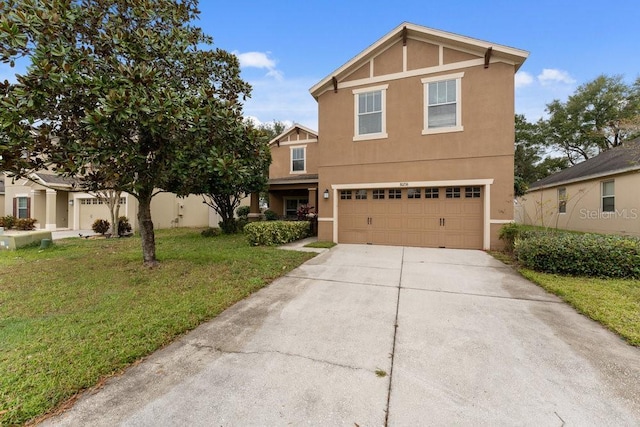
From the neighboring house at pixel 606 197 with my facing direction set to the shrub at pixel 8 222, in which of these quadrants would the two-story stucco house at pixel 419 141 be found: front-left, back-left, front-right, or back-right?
front-left

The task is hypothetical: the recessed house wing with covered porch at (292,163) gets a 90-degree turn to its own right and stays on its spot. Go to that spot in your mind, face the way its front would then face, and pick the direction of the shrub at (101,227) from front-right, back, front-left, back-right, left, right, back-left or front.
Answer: front

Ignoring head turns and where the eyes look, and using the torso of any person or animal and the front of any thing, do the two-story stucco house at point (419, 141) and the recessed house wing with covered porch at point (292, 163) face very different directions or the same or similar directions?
same or similar directions

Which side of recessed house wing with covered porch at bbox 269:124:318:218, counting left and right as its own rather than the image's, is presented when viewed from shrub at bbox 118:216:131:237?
right

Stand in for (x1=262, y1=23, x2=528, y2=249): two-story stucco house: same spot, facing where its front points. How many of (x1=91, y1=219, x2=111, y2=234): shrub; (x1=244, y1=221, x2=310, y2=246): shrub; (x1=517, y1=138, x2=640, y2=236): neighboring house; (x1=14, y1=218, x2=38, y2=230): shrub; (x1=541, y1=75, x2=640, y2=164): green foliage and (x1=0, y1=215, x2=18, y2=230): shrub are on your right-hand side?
4

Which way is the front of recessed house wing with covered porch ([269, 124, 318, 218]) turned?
toward the camera

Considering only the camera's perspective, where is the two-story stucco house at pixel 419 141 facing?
facing the viewer

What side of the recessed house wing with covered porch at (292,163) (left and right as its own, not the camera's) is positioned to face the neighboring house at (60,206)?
right

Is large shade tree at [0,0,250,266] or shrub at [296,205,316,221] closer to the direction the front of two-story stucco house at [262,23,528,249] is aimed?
the large shade tree

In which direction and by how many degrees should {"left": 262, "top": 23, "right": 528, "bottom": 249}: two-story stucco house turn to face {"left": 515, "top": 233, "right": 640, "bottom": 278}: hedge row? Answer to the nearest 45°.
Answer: approximately 45° to its left
